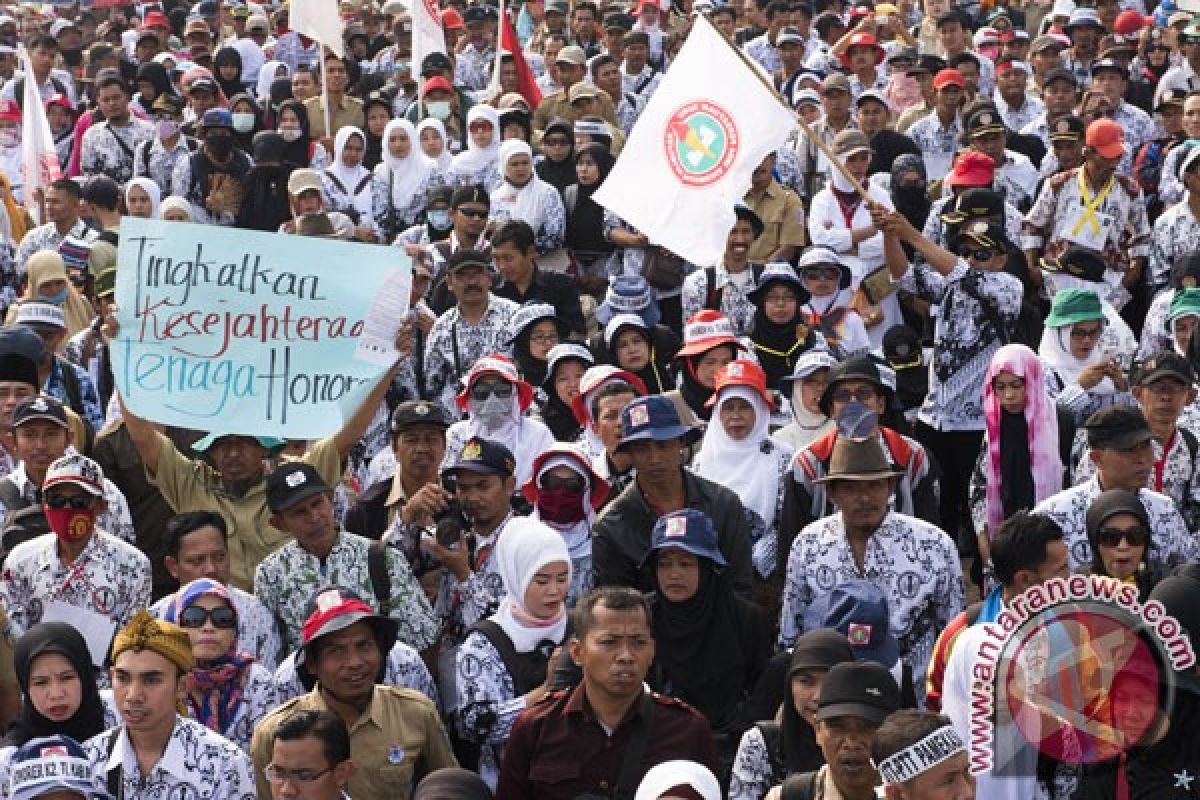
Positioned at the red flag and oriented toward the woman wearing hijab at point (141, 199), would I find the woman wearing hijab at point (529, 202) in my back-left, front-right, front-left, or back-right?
front-left

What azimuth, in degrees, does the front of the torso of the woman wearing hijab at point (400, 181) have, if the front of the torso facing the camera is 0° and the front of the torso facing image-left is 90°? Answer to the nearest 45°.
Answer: approximately 0°

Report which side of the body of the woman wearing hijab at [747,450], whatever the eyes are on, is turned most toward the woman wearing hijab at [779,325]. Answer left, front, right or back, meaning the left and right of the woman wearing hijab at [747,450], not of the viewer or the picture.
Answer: back

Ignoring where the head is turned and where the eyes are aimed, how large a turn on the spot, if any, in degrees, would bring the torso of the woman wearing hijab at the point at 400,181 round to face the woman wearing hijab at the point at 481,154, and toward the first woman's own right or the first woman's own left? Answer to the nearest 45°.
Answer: approximately 90° to the first woman's own left

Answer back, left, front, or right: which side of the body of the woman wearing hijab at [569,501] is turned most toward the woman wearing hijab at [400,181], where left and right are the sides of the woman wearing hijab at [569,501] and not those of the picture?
back

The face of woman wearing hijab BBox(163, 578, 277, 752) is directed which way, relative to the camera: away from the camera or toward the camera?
toward the camera

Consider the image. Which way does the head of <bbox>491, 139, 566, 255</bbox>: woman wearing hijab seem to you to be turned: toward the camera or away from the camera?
toward the camera

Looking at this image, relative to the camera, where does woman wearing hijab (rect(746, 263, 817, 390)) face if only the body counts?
toward the camera

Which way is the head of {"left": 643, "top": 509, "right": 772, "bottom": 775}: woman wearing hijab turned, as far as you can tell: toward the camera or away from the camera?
toward the camera

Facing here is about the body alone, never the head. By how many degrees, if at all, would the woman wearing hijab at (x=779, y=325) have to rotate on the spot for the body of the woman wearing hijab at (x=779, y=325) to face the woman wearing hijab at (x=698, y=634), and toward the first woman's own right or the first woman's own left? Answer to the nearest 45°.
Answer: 0° — they already face them

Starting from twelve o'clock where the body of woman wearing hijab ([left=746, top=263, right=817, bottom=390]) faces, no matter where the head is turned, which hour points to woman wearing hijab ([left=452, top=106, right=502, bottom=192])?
woman wearing hijab ([left=452, top=106, right=502, bottom=192]) is roughly at 5 o'clock from woman wearing hijab ([left=746, top=263, right=817, bottom=390]).
